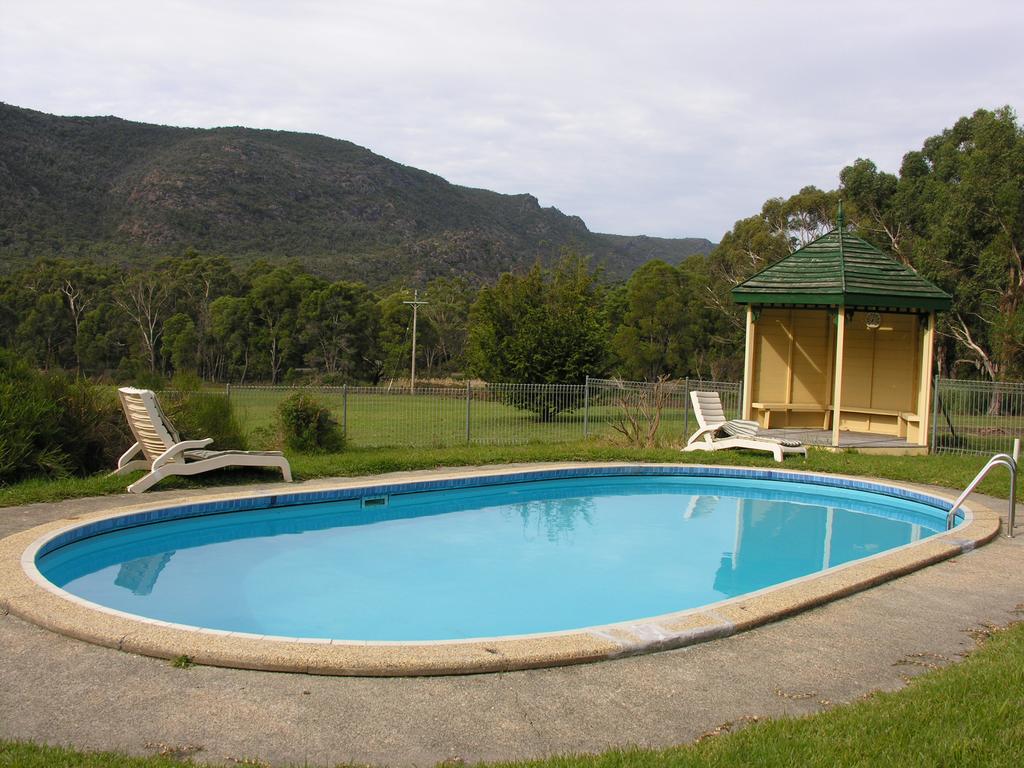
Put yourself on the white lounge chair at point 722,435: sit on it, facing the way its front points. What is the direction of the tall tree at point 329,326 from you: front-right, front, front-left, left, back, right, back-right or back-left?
back

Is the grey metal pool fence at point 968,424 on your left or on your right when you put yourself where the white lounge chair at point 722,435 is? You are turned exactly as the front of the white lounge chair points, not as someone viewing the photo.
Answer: on your left

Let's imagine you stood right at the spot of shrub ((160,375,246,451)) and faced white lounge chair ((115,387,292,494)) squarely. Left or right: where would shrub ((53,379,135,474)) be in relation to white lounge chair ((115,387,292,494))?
right

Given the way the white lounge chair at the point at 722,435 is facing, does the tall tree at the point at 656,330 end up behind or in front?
behind

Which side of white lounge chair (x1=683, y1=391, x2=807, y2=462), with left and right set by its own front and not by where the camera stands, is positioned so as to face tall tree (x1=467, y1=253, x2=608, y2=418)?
back

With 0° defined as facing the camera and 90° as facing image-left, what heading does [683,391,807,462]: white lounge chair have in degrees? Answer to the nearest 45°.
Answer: approximately 315°
